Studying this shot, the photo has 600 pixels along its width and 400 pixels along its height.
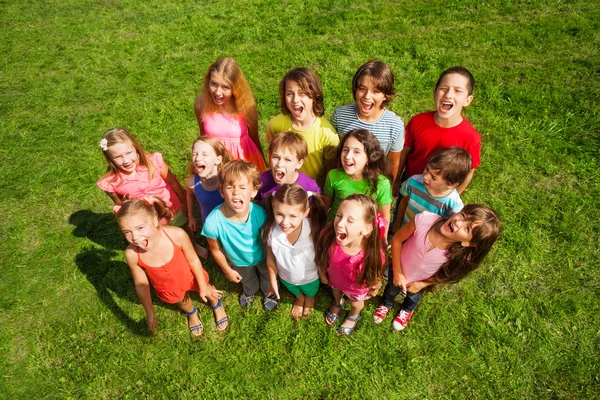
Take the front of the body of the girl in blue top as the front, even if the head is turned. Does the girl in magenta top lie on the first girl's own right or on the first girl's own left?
on the first girl's own left

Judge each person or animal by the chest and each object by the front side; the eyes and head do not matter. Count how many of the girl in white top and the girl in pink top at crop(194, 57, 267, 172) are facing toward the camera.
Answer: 2

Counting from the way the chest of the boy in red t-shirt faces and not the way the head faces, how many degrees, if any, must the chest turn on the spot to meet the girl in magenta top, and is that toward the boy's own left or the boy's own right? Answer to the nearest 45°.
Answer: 0° — they already face them

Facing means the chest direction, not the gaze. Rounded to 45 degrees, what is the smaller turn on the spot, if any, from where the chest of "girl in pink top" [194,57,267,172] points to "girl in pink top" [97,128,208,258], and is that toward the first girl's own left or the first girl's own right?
approximately 45° to the first girl's own right

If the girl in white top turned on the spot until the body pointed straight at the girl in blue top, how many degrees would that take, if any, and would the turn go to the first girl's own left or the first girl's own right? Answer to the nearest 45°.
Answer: approximately 135° to the first girl's own right

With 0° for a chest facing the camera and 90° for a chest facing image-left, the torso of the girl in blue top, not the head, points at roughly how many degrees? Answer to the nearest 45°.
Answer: approximately 45°

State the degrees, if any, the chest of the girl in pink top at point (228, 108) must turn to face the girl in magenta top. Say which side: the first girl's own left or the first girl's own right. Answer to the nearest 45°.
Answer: approximately 45° to the first girl's own left

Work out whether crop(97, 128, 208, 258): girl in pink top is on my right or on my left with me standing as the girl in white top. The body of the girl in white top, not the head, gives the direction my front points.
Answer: on my right

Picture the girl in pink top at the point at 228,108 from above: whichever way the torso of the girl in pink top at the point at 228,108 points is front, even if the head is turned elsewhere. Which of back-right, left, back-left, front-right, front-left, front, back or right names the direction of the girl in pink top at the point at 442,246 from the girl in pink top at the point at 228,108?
front-left

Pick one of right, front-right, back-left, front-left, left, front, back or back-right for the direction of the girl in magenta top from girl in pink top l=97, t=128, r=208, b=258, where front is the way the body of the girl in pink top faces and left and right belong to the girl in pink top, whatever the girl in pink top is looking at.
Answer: front-left

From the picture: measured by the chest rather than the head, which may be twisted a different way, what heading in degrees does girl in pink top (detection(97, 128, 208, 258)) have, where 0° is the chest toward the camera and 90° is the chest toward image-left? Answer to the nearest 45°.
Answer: approximately 0°
